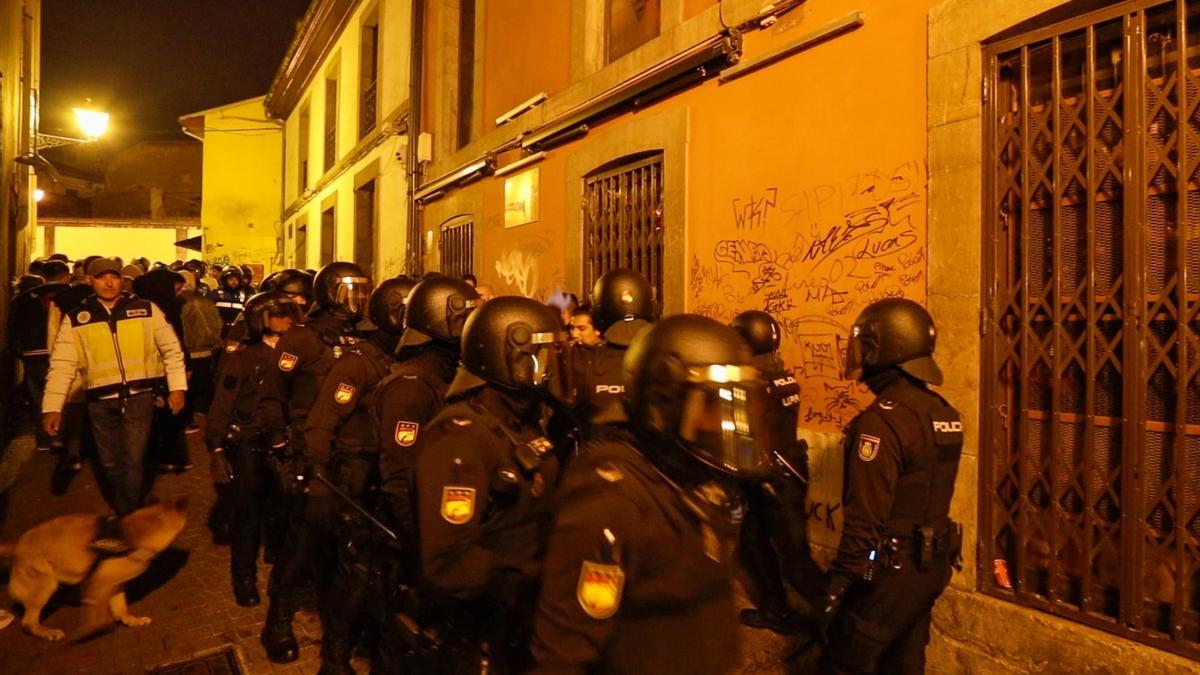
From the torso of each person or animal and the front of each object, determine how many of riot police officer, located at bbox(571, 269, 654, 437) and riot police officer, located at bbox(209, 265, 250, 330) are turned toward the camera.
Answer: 1

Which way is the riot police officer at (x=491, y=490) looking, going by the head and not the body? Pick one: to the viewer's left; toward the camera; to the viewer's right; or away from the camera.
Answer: to the viewer's right

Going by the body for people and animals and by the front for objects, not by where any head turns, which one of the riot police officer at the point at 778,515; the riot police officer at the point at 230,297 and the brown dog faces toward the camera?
the riot police officer at the point at 230,297

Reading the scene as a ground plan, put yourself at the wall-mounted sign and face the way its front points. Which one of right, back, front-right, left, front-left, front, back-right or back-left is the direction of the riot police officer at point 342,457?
front-left

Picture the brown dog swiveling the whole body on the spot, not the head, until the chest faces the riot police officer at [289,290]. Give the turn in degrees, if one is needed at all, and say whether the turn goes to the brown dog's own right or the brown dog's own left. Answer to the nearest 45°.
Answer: approximately 45° to the brown dog's own left

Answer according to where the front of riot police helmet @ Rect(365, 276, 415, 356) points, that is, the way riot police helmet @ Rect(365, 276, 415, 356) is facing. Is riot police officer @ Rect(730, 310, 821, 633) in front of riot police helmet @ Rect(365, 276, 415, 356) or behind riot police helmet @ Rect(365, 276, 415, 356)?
in front

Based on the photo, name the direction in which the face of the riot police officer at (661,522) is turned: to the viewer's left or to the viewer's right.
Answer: to the viewer's right

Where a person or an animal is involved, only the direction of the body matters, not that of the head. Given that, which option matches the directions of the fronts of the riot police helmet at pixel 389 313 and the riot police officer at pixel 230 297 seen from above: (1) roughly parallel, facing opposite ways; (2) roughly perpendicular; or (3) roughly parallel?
roughly perpendicular

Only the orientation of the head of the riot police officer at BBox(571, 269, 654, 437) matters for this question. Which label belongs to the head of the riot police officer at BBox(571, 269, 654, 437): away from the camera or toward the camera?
away from the camera

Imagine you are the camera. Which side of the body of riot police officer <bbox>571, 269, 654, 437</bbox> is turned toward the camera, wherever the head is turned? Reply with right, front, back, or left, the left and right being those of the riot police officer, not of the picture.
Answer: back

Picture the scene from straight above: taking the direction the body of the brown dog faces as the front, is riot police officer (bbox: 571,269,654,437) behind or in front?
in front

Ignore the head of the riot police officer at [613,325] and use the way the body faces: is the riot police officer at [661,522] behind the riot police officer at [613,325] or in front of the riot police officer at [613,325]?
behind

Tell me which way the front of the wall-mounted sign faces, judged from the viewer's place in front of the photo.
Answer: facing the viewer and to the left of the viewer
